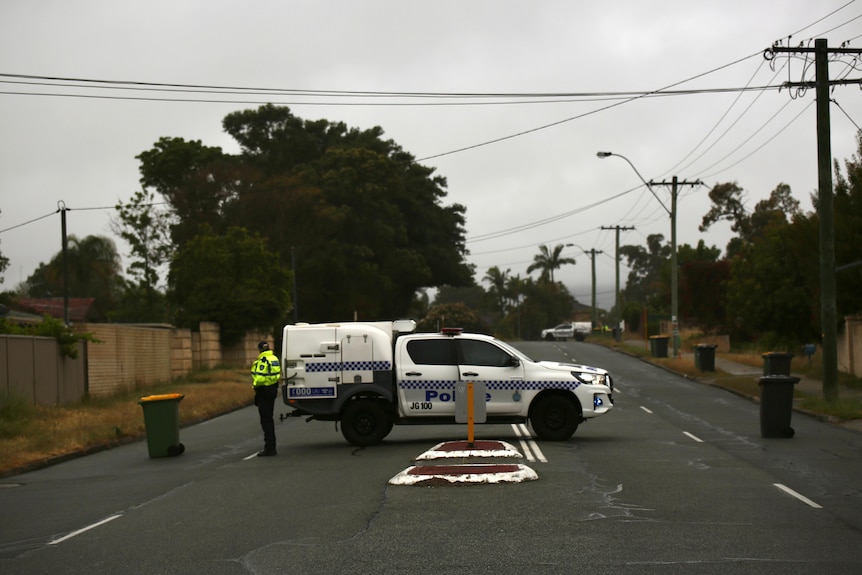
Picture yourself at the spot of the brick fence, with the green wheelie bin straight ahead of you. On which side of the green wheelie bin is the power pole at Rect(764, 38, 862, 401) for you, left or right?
left

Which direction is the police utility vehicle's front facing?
to the viewer's right

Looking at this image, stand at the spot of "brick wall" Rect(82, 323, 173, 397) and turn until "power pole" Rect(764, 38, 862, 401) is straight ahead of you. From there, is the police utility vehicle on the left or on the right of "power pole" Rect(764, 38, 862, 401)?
right

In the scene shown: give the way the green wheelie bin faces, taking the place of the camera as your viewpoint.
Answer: facing to the left of the viewer

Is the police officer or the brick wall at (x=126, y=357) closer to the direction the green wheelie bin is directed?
the brick wall

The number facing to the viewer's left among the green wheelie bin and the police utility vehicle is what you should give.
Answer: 1

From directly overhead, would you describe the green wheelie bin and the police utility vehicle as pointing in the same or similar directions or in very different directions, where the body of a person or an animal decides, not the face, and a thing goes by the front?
very different directions

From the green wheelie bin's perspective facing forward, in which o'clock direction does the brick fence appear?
The brick fence is roughly at 3 o'clock from the green wheelie bin.

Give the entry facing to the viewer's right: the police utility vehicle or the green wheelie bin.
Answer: the police utility vehicle

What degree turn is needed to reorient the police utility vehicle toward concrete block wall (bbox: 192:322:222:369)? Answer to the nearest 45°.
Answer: approximately 90° to its left

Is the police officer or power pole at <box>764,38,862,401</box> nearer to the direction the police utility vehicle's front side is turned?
the power pole

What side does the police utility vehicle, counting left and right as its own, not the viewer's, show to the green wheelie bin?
back

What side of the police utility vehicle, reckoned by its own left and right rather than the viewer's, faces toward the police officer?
back
